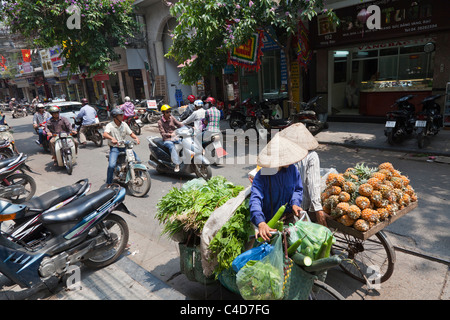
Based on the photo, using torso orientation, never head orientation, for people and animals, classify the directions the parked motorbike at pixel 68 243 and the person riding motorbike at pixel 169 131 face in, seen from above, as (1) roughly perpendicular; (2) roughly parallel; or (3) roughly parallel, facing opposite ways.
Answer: roughly perpendicular

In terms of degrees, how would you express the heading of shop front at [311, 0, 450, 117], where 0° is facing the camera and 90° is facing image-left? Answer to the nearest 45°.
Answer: approximately 45°

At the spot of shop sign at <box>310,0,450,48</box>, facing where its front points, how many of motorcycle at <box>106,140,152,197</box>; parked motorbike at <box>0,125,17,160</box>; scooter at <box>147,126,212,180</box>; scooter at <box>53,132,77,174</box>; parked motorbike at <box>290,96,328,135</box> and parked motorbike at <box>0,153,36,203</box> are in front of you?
6

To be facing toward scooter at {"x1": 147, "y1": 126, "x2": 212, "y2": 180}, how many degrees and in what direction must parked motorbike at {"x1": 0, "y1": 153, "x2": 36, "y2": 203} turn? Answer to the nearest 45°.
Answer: approximately 135° to its left

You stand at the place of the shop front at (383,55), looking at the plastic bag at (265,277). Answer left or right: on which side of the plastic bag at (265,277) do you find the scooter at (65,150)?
right

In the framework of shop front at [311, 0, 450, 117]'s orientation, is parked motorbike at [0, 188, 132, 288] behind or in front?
in front

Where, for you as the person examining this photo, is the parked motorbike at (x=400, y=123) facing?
facing away from the viewer and to the right of the viewer

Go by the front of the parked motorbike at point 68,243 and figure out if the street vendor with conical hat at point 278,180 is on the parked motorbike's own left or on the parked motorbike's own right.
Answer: on the parked motorbike's own left
